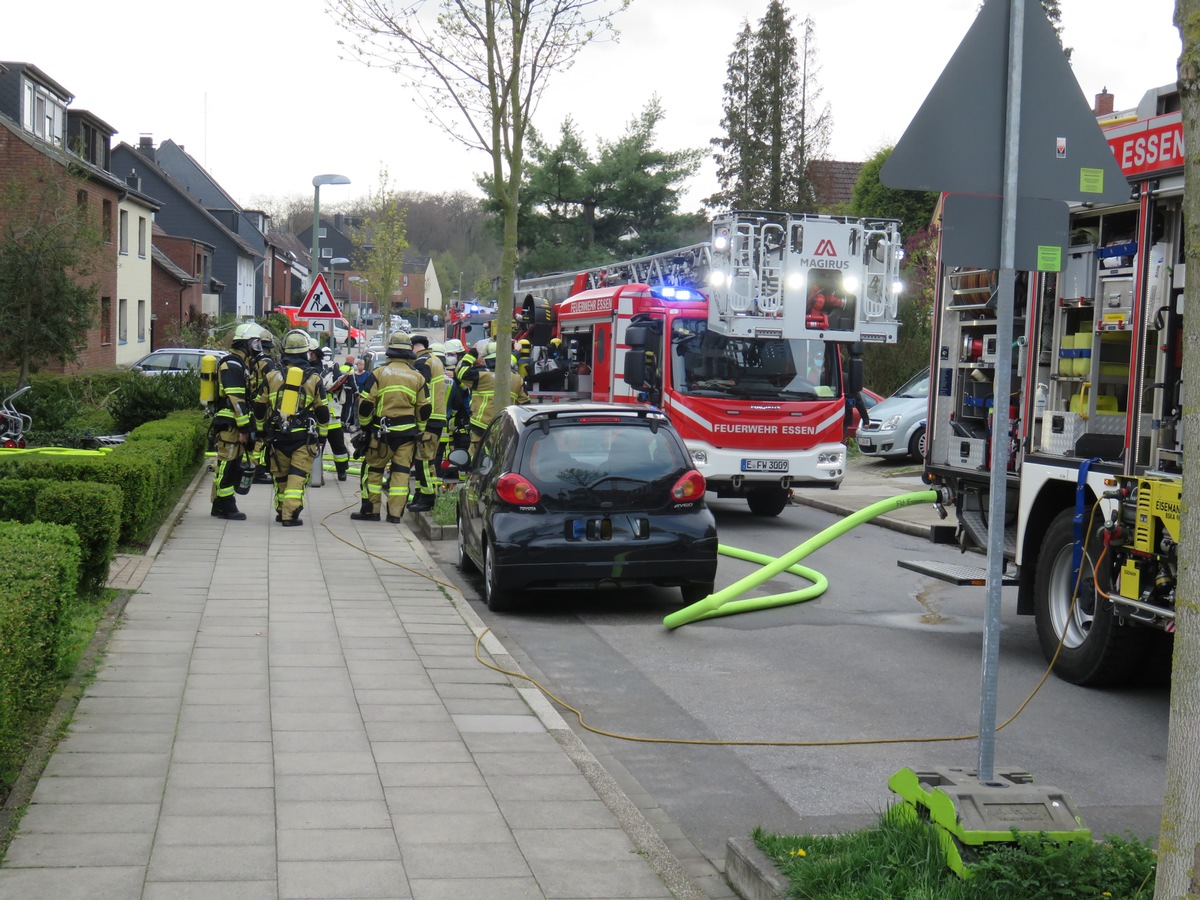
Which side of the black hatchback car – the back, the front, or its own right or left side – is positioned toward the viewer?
back

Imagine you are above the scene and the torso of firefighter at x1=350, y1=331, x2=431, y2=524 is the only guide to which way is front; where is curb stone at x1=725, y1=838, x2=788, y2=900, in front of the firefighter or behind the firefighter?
behind

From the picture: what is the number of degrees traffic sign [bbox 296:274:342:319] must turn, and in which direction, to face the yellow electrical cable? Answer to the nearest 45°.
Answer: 0° — it already faces it

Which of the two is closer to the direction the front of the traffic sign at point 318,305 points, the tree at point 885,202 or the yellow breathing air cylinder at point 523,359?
the yellow breathing air cylinder

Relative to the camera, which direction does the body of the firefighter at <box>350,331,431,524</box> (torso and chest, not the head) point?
away from the camera

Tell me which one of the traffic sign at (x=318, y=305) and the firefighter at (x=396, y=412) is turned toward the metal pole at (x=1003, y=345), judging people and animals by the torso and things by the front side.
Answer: the traffic sign

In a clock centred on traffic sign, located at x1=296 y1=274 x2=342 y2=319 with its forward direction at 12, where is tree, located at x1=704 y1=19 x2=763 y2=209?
The tree is roughly at 7 o'clock from the traffic sign.

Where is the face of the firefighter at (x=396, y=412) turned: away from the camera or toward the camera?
away from the camera

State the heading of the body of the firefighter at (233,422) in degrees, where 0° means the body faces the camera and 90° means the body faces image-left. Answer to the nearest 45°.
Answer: approximately 270°

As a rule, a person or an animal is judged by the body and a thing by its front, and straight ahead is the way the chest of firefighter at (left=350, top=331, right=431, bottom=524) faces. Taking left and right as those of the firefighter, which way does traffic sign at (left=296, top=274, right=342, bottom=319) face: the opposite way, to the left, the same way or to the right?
the opposite way

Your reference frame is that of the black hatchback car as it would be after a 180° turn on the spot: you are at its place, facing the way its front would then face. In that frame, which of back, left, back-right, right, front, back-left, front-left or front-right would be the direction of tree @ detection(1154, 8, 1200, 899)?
front

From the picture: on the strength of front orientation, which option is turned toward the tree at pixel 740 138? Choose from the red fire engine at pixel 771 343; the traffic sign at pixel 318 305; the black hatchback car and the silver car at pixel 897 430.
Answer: the black hatchback car

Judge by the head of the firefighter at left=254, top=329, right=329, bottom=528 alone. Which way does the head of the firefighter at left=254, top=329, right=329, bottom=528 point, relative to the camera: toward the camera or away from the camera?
away from the camera

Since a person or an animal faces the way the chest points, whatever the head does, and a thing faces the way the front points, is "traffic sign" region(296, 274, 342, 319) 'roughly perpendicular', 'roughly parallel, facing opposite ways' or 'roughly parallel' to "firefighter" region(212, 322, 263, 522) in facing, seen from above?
roughly perpendicular

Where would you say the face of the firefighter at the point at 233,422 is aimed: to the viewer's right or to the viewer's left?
to the viewer's right
